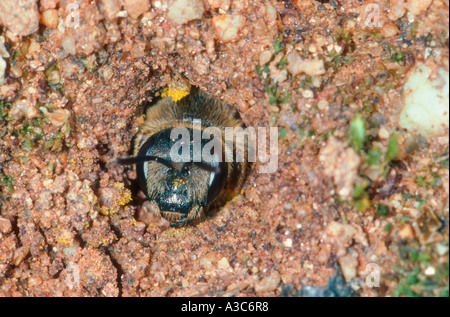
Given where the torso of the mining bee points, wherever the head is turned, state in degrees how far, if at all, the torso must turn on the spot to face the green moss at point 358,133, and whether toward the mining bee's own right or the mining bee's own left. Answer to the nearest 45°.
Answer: approximately 45° to the mining bee's own left

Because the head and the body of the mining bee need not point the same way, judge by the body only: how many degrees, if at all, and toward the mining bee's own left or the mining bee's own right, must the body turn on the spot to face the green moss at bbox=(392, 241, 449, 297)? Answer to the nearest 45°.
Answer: approximately 45° to the mining bee's own left

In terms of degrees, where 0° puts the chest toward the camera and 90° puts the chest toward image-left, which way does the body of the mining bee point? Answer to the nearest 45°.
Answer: approximately 0°
